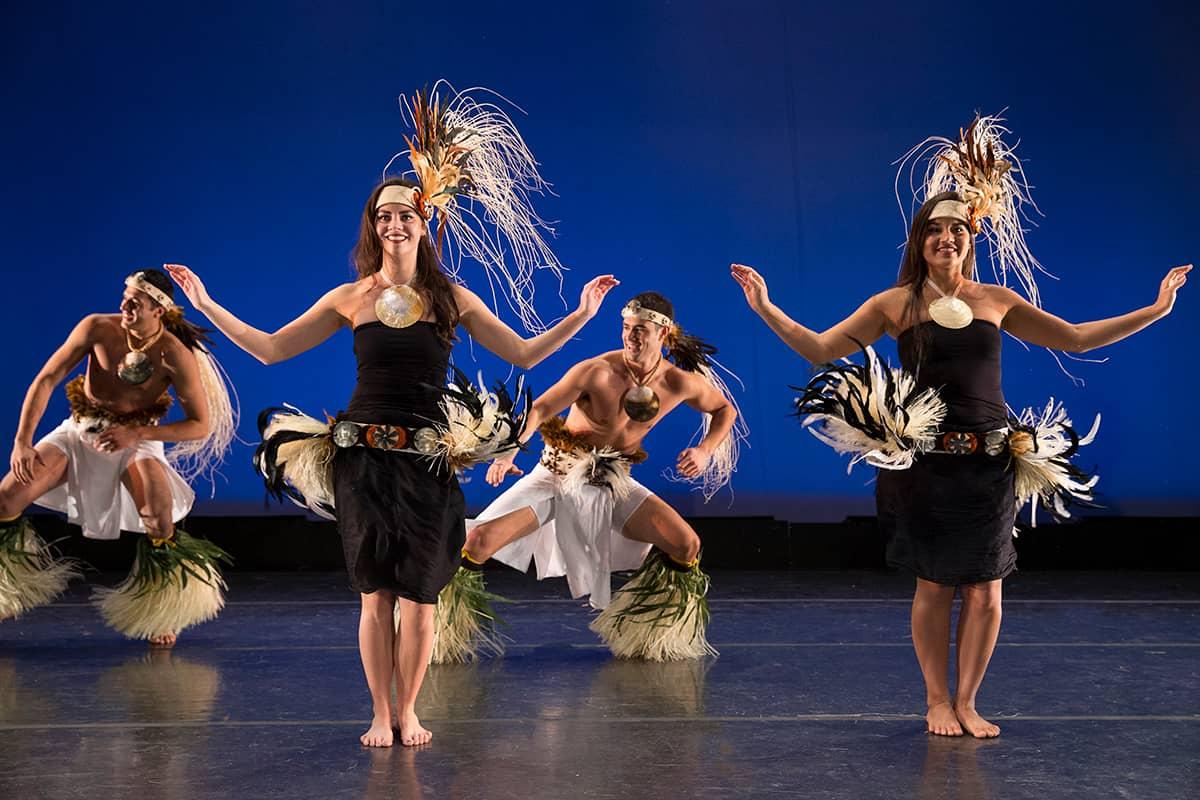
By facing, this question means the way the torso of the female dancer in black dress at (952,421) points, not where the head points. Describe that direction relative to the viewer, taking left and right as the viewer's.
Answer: facing the viewer

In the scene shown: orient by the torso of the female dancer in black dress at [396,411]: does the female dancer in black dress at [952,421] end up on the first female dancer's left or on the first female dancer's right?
on the first female dancer's left

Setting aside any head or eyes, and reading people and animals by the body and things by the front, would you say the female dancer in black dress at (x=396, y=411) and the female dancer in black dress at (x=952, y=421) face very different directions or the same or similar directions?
same or similar directions

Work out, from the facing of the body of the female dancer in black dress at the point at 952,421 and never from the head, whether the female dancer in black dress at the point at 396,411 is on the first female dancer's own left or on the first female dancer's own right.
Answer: on the first female dancer's own right

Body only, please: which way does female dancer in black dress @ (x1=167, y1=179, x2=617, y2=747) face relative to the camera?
toward the camera

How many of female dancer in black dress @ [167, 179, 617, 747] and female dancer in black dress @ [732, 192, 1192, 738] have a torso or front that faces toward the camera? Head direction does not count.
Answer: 2

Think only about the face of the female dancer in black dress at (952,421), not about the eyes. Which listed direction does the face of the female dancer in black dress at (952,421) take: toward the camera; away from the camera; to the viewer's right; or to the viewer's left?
toward the camera

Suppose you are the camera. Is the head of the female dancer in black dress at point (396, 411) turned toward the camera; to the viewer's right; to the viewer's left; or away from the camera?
toward the camera
